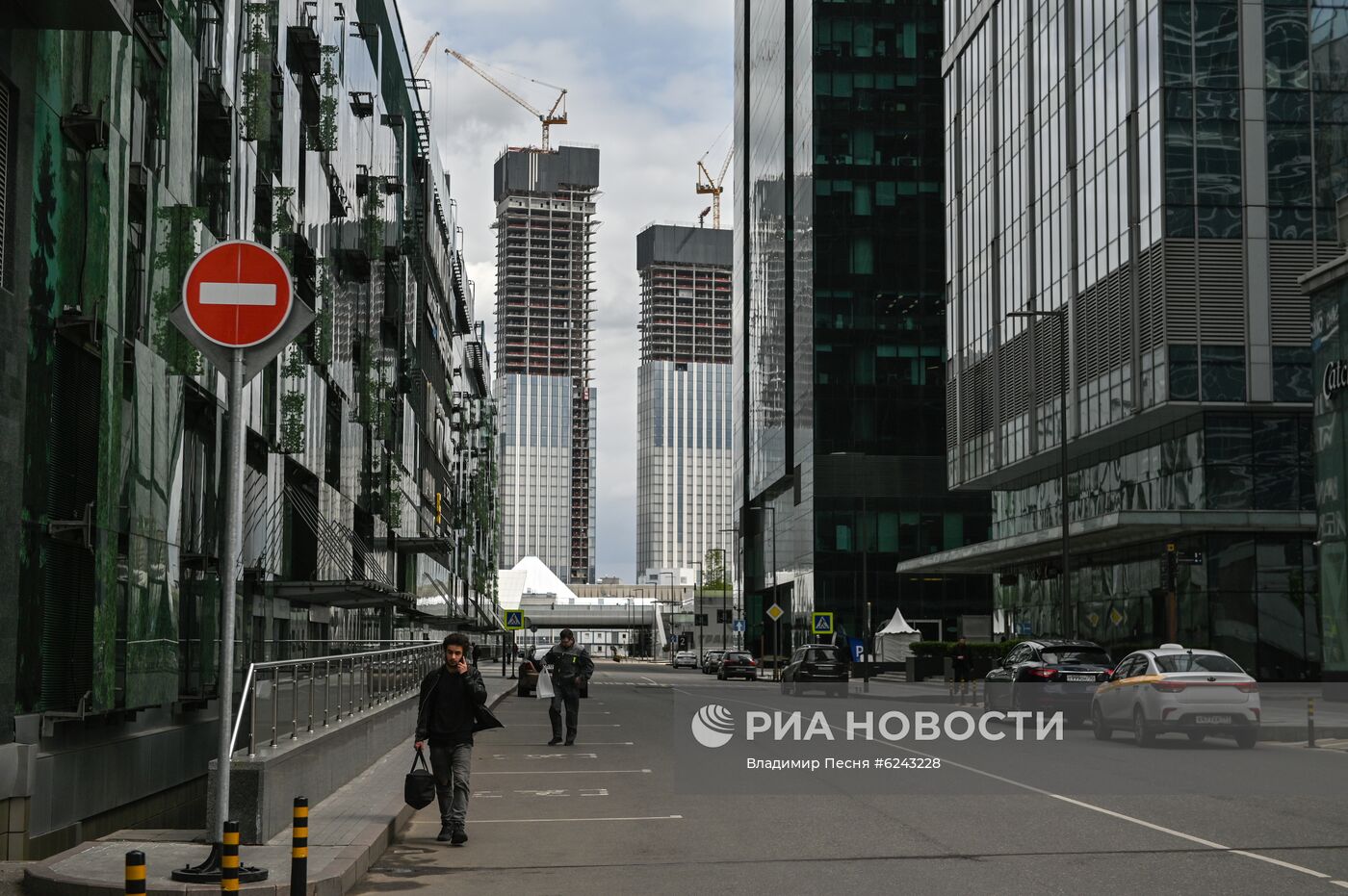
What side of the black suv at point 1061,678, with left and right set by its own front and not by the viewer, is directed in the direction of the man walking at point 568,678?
left

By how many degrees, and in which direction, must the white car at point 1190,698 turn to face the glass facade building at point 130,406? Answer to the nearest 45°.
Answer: approximately 90° to its left

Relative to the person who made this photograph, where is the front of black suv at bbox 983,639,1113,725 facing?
facing away from the viewer and to the left of the viewer

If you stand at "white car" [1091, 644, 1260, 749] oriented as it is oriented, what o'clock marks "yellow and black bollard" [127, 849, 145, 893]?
The yellow and black bollard is roughly at 8 o'clock from the white car.

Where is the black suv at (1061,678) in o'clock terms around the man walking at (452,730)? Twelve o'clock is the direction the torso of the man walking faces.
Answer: The black suv is roughly at 7 o'clock from the man walking.

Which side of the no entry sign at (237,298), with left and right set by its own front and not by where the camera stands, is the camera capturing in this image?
front

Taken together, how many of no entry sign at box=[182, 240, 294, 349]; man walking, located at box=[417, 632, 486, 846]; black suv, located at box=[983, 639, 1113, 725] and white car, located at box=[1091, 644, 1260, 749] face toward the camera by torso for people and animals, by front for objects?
2

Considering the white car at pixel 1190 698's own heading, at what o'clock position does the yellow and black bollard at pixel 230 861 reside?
The yellow and black bollard is roughly at 8 o'clock from the white car.

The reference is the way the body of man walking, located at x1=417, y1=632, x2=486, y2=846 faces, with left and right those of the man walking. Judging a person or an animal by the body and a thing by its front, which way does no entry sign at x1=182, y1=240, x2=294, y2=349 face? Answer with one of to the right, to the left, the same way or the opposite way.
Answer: the same way

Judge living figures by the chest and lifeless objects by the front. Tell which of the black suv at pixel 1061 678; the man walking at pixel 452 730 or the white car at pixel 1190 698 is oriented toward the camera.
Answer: the man walking

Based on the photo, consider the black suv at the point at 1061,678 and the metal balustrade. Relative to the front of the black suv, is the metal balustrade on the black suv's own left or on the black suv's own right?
on the black suv's own left

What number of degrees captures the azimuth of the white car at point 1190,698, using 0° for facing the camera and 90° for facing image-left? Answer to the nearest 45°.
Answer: approximately 135°

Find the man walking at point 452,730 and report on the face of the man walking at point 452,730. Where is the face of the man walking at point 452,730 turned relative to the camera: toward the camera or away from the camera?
toward the camera

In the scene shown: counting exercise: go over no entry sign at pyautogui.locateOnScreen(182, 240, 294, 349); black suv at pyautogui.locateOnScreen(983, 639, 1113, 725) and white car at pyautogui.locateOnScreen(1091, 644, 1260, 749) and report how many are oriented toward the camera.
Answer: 1

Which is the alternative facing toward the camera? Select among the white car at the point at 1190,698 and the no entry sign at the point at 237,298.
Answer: the no entry sign

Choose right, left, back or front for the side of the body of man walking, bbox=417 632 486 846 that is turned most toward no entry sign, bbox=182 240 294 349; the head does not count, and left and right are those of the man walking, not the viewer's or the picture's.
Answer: front
